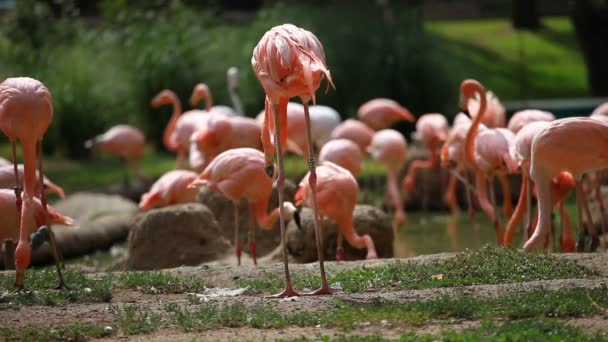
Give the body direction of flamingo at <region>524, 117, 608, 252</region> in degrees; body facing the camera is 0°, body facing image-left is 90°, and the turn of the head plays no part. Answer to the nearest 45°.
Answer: approximately 90°

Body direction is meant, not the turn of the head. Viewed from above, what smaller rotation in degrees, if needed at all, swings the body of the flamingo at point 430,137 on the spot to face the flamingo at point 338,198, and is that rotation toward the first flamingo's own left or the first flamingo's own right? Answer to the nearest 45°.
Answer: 0° — it already faces it

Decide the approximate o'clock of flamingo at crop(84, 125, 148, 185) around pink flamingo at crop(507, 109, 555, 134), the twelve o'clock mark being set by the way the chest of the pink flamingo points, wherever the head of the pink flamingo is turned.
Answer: The flamingo is roughly at 1 o'clock from the pink flamingo.

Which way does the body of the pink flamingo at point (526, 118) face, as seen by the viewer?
to the viewer's left

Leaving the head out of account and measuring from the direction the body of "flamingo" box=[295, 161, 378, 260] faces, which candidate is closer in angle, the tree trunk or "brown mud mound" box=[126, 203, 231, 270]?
the tree trunk
